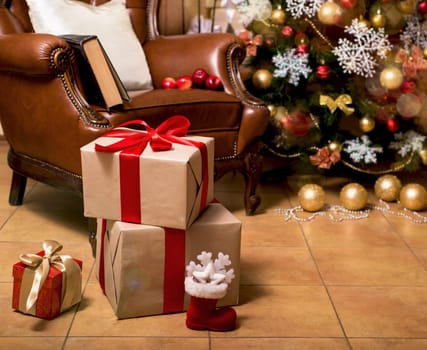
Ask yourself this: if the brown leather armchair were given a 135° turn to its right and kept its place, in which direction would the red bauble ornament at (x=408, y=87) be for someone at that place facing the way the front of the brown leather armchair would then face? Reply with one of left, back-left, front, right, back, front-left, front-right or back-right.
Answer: back

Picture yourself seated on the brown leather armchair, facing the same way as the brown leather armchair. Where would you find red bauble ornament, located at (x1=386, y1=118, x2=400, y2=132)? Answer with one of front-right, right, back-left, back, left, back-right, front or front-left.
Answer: front-left

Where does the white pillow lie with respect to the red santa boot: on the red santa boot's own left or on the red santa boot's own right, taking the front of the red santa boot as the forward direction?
on the red santa boot's own left

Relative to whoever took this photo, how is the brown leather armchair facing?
facing the viewer and to the right of the viewer

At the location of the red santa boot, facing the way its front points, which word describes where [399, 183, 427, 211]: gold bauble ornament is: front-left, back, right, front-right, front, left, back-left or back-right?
front-left

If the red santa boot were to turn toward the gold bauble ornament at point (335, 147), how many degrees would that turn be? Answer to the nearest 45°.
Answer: approximately 45° to its left

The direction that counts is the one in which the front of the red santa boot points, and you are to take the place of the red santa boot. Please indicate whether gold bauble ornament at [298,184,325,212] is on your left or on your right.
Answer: on your left

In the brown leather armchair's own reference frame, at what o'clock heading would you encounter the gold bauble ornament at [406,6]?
The gold bauble ornament is roughly at 10 o'clock from the brown leather armchair.

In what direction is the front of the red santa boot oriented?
to the viewer's right

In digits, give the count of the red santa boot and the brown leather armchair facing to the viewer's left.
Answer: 0

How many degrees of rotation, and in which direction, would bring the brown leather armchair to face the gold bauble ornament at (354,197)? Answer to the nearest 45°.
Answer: approximately 45° to its left
